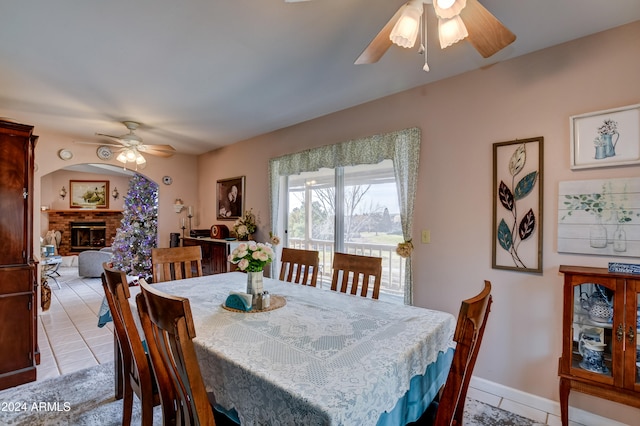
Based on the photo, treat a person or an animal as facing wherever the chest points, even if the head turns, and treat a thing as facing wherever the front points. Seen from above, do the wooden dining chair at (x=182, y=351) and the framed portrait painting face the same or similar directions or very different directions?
very different directions

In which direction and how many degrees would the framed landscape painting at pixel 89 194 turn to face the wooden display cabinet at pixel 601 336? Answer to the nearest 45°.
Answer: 0° — it already faces it

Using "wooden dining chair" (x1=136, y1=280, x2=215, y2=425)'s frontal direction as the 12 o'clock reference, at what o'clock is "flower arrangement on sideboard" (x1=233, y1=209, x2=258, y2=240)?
The flower arrangement on sideboard is roughly at 11 o'clock from the wooden dining chair.

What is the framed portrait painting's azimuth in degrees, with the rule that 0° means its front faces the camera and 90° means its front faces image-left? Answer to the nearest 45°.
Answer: approximately 45°

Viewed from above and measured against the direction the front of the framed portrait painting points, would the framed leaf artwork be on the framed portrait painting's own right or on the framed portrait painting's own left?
on the framed portrait painting's own left

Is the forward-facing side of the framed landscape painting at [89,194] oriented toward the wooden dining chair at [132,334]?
yes

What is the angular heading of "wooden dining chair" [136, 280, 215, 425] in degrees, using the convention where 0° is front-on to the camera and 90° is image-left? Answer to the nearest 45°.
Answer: approximately 225°

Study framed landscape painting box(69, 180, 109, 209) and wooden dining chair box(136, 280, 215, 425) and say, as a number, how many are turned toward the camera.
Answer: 1

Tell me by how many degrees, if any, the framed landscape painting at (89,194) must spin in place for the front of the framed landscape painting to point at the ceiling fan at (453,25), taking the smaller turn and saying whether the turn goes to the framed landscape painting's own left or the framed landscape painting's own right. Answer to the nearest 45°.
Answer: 0° — it already faces it
